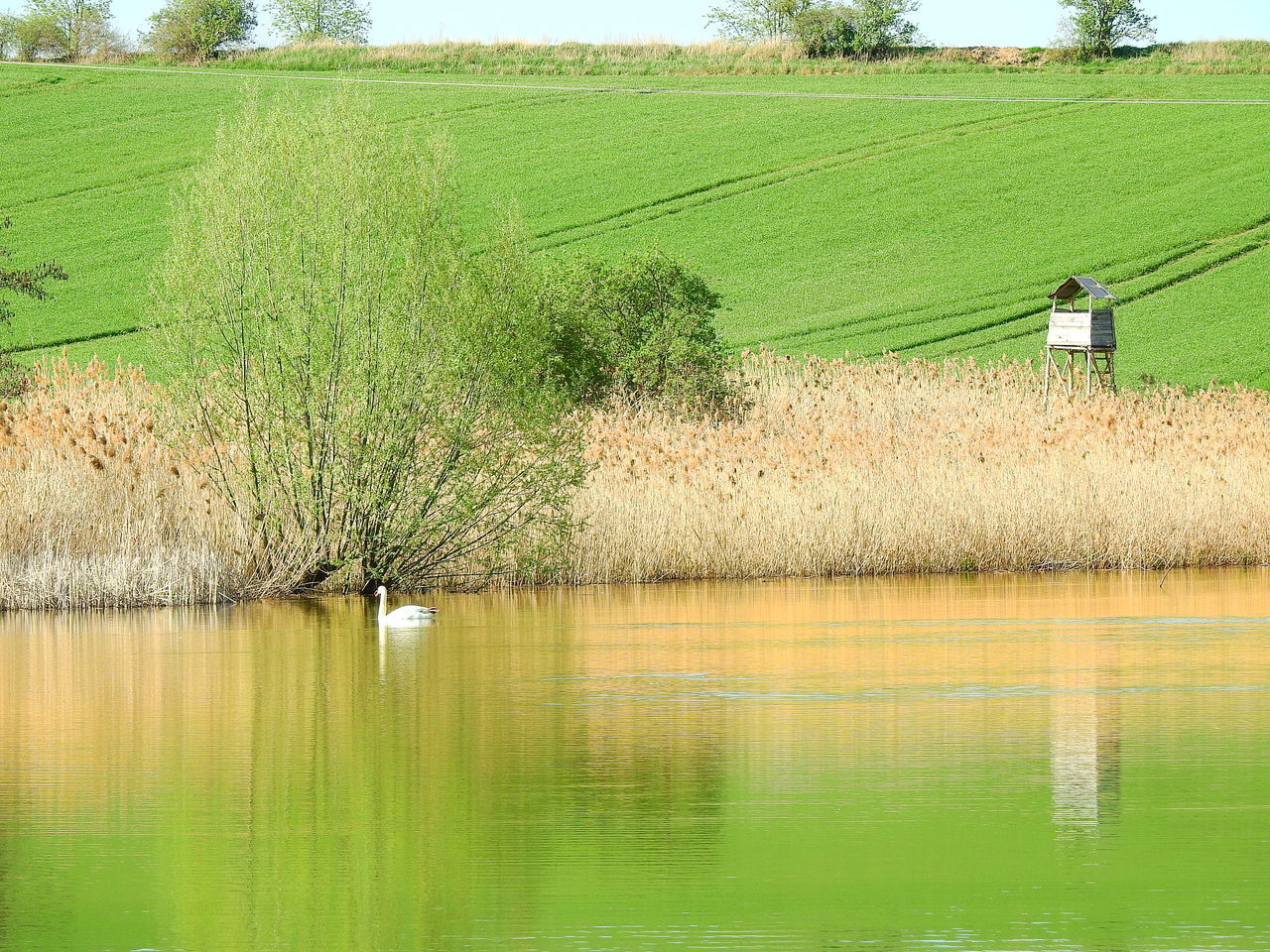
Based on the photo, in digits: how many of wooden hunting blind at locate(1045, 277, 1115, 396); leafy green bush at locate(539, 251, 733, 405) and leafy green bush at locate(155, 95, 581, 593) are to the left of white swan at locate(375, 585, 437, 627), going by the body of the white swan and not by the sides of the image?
0

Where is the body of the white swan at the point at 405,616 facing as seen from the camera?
to the viewer's left

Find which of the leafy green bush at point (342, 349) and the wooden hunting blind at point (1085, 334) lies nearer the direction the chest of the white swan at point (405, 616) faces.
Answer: the leafy green bush

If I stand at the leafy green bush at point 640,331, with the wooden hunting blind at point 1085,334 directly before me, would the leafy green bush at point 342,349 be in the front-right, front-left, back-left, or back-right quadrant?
back-right

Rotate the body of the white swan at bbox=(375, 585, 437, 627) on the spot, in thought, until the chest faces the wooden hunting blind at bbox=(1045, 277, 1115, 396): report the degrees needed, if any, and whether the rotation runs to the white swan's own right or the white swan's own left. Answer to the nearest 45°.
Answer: approximately 135° to the white swan's own right

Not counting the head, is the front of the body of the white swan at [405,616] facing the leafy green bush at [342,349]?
no

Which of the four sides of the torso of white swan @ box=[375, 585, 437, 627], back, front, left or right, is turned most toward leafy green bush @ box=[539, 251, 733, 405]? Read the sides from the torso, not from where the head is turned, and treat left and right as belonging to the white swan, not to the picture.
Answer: right
